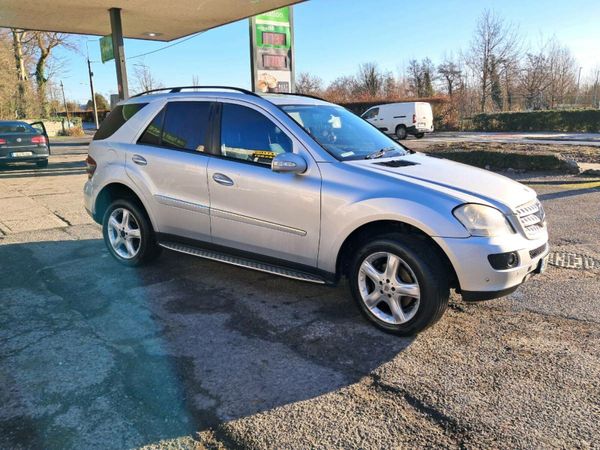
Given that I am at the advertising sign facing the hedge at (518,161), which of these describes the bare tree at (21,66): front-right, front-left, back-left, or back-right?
back-left

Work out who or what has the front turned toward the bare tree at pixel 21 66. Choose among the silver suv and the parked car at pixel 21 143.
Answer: the parked car

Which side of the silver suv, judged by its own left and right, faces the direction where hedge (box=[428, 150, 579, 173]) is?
left

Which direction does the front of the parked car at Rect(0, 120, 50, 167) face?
away from the camera

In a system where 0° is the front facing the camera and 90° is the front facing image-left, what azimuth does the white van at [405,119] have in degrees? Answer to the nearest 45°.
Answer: approximately 135°

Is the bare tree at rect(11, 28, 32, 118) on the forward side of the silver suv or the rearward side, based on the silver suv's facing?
on the rearward side

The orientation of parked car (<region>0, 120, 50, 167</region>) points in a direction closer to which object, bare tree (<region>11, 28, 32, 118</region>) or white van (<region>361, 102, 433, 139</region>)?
the bare tree

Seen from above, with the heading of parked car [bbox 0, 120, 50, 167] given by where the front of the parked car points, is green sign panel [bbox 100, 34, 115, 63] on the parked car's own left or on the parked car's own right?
on the parked car's own right

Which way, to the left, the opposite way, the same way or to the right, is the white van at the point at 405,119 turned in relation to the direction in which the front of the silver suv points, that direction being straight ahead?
the opposite way

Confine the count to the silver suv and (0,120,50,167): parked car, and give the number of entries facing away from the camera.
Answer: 1

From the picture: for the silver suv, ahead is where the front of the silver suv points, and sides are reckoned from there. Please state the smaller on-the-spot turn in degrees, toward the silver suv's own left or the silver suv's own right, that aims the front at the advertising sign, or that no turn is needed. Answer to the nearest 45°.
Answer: approximately 135° to the silver suv's own left

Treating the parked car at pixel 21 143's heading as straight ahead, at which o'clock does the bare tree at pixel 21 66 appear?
The bare tree is roughly at 12 o'clock from the parked car.
